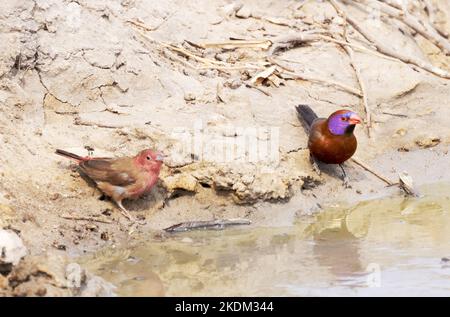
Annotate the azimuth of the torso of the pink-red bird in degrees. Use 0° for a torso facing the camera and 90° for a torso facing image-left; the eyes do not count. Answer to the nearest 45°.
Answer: approximately 270°

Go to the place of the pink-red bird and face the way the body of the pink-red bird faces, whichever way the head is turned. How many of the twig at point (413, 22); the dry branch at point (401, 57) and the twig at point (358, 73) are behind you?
0

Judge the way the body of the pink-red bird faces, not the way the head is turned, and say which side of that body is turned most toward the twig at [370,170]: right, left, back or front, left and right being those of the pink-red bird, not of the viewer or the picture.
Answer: front

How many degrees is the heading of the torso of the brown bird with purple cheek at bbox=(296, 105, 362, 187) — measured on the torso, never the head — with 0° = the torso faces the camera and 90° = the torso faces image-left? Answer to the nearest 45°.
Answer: approximately 315°

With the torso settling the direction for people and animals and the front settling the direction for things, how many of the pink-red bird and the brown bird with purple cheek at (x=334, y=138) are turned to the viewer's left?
0

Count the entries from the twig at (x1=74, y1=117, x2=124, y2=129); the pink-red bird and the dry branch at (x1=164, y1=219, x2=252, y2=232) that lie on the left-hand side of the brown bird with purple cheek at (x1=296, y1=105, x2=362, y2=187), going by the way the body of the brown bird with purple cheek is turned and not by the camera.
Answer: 0

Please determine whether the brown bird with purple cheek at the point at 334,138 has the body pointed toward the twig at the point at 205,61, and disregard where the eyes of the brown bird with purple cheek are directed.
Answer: no

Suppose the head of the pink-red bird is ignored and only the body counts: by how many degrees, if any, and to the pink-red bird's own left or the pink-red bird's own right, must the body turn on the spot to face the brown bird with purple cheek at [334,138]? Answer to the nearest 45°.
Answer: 0° — it already faces it

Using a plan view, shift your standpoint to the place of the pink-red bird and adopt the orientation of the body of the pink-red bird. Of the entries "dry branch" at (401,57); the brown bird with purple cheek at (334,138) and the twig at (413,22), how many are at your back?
0

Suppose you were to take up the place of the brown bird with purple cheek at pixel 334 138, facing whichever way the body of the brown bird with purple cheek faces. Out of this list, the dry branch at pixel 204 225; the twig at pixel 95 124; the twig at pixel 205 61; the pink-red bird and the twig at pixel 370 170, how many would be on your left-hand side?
1

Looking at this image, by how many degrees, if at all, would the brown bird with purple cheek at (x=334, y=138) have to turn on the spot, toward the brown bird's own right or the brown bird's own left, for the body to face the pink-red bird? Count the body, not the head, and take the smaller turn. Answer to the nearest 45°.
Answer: approximately 90° to the brown bird's own right

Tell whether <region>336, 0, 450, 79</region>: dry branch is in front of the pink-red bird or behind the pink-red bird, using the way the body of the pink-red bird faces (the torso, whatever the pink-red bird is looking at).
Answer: in front

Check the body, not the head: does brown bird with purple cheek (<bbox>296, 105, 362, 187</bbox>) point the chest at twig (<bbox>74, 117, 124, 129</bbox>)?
no

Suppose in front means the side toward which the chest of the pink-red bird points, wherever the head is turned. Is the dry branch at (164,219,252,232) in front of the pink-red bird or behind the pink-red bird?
in front
